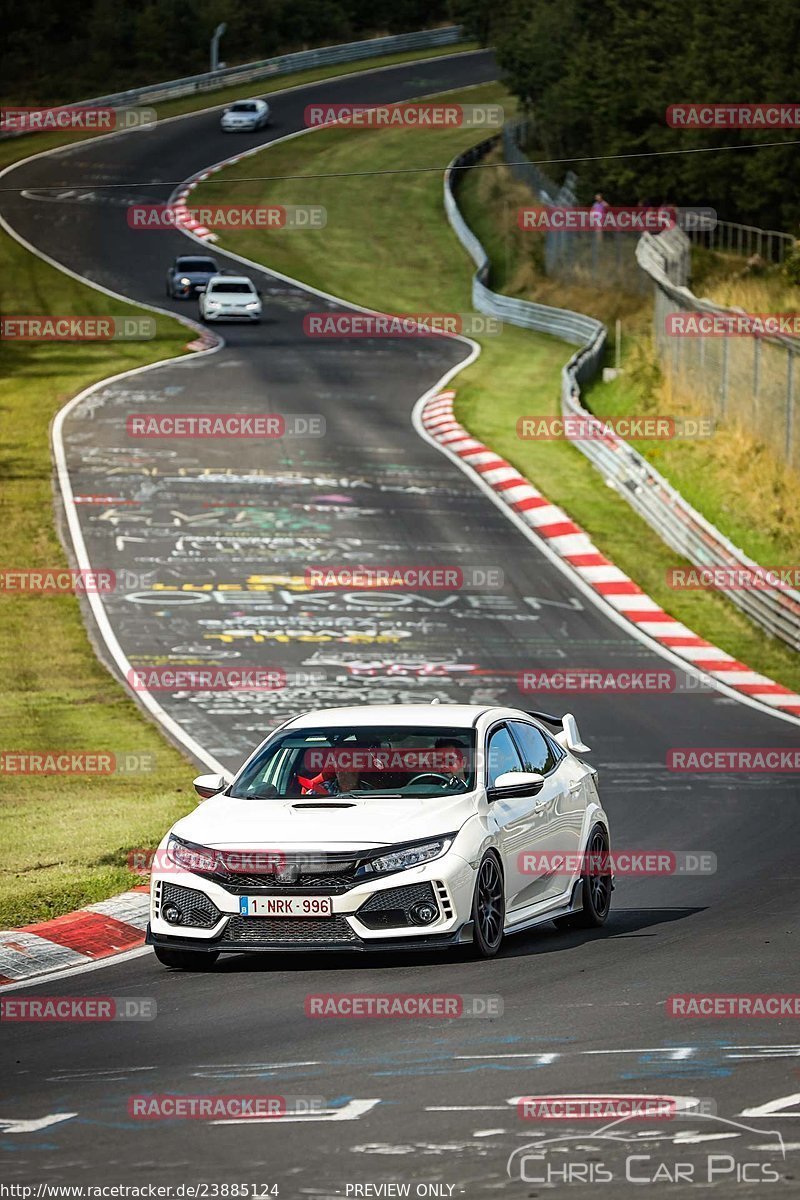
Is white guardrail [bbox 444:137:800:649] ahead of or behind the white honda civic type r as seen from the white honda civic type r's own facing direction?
behind

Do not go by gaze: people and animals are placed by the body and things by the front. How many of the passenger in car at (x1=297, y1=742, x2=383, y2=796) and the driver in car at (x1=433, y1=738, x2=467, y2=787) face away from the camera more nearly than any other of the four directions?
0

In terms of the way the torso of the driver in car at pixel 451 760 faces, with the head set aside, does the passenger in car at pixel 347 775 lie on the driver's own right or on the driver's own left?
on the driver's own right

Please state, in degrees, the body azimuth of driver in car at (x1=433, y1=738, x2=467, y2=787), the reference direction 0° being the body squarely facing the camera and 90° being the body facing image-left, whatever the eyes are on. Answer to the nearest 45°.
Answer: approximately 45°

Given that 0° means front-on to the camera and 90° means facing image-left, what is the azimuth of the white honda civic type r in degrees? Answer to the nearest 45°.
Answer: approximately 45°

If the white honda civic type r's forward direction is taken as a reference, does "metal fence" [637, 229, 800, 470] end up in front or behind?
behind

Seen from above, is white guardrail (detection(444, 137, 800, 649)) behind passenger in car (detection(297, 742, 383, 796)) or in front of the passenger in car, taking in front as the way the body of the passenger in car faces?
behind

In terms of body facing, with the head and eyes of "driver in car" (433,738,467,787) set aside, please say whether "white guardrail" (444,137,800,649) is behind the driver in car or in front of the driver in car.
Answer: behind
